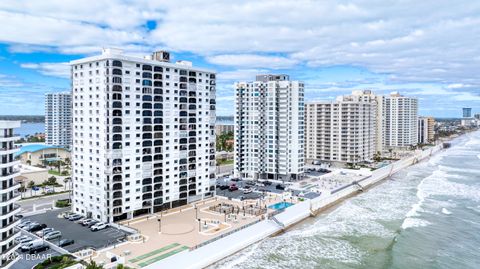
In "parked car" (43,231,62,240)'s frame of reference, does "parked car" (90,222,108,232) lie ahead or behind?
behind

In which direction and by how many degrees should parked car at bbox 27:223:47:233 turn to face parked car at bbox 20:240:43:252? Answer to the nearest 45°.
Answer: approximately 45° to its left

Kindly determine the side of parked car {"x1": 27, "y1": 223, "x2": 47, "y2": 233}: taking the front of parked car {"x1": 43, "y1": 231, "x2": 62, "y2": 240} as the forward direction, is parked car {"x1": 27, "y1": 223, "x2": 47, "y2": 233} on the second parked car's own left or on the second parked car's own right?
on the second parked car's own right

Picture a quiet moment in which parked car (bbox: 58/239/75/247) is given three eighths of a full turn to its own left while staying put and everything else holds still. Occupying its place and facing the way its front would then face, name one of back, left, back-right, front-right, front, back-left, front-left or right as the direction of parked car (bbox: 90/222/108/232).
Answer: front-left

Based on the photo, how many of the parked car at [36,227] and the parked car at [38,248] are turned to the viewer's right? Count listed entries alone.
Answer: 1

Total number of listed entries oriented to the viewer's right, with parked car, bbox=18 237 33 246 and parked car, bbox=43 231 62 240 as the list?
0

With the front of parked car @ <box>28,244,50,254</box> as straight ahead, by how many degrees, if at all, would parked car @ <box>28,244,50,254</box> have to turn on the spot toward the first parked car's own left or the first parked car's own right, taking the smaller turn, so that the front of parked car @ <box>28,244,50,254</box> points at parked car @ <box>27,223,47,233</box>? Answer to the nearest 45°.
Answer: approximately 135° to the first parked car's own right

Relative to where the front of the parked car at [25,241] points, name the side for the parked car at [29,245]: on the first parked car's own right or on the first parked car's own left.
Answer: on the first parked car's own left

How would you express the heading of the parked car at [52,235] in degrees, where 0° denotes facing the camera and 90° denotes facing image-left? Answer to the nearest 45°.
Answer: approximately 45°
